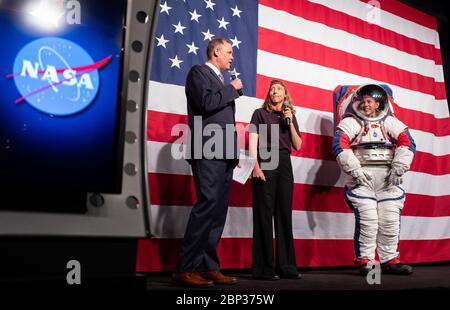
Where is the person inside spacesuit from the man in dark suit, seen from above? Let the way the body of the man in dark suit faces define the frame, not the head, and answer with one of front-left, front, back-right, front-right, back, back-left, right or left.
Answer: front-left

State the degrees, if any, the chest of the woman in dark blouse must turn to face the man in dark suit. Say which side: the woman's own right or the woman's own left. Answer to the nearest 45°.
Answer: approximately 45° to the woman's own right

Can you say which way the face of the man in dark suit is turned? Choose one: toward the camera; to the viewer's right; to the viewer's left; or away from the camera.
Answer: to the viewer's right

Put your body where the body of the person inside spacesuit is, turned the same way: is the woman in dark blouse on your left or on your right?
on your right

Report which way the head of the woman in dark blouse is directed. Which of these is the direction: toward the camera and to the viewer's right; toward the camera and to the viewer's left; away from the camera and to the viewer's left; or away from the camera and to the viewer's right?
toward the camera and to the viewer's left

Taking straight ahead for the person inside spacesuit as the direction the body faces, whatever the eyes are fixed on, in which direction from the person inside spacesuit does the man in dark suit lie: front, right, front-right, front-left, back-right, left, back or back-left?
front-right

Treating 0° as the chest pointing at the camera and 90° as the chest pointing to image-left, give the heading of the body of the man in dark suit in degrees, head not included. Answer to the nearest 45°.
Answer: approximately 270°

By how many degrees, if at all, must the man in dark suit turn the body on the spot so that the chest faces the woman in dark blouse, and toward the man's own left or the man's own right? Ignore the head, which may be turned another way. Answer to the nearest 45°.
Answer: approximately 45° to the man's own left

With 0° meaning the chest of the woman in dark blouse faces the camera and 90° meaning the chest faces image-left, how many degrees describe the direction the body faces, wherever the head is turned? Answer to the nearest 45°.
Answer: approximately 0°

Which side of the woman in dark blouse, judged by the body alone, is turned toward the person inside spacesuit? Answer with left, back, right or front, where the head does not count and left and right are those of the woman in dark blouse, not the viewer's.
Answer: left
